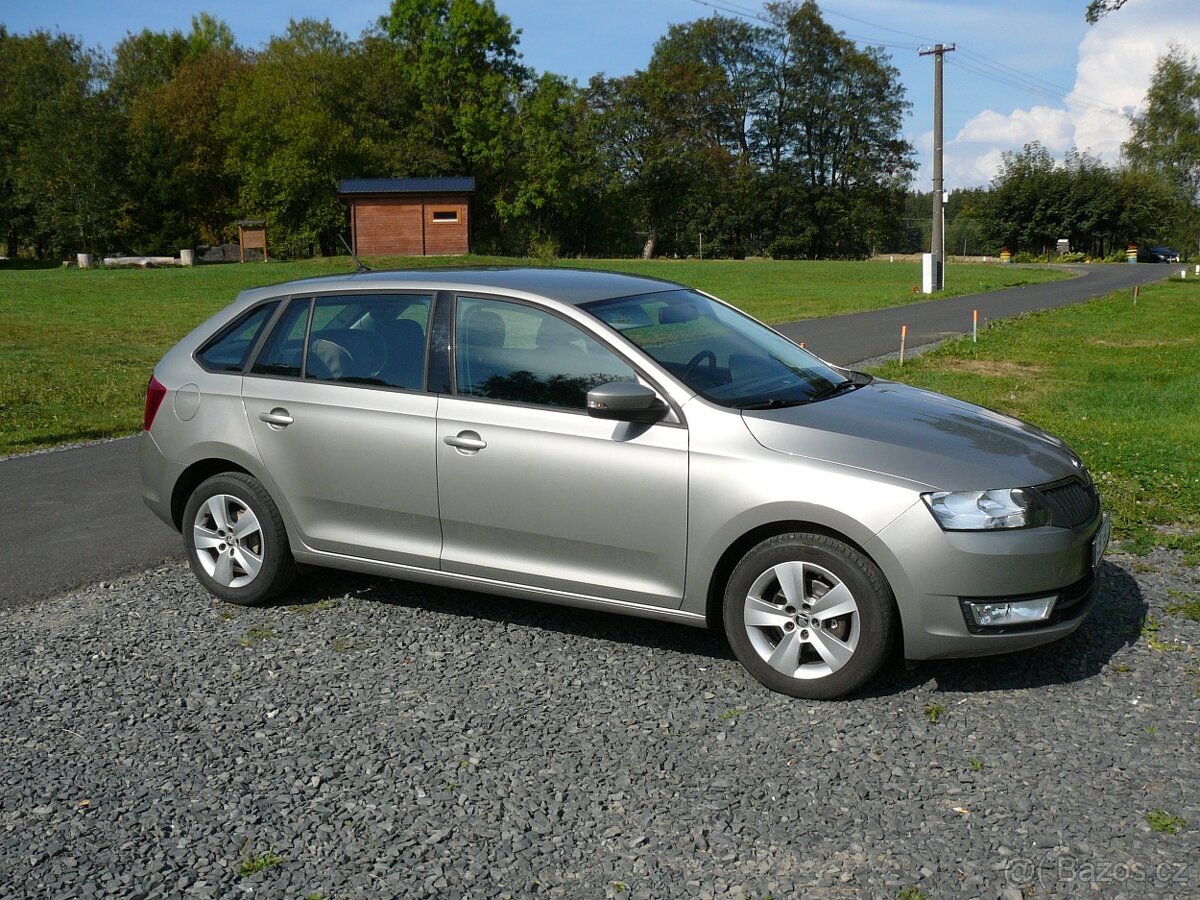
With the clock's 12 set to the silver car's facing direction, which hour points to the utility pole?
The utility pole is roughly at 8 o'clock from the silver car.

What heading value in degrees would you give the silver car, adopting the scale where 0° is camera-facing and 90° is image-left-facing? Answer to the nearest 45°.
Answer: approximately 315°
